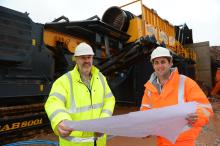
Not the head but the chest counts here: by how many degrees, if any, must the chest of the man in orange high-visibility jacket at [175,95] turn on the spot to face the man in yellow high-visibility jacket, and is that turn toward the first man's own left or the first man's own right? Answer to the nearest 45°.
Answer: approximately 45° to the first man's own right

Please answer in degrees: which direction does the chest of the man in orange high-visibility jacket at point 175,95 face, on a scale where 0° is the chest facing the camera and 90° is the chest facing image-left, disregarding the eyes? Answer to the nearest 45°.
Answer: approximately 45°
